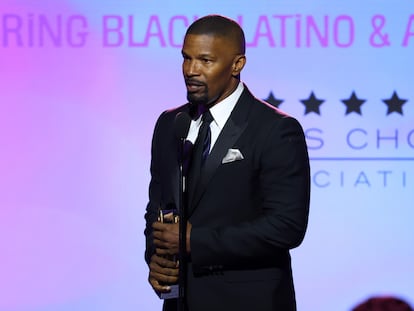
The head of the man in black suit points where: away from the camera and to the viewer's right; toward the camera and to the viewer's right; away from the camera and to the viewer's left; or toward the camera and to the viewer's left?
toward the camera and to the viewer's left

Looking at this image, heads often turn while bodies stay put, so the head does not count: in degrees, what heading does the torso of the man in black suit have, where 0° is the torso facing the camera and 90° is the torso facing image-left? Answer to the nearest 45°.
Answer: approximately 45°
